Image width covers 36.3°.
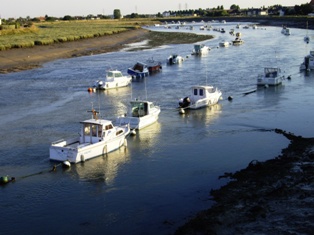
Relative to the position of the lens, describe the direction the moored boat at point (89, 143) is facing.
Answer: facing away from the viewer and to the right of the viewer

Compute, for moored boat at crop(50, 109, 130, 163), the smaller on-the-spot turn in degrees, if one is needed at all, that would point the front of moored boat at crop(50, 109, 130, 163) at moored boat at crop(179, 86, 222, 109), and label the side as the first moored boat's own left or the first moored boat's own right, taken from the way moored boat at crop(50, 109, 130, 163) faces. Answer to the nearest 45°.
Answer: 0° — it already faces it

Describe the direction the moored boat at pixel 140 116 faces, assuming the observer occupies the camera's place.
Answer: facing away from the viewer and to the right of the viewer

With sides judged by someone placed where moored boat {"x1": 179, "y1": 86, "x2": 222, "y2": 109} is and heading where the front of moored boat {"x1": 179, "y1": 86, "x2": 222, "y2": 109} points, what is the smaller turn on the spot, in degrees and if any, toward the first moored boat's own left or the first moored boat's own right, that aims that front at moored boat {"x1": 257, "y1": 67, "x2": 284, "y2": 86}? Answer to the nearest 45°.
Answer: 0° — it already faces it

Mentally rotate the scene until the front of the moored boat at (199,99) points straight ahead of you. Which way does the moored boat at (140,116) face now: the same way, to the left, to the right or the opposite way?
the same way

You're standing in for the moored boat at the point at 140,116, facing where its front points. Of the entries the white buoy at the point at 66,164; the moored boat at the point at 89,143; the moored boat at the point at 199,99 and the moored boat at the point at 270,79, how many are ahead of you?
2

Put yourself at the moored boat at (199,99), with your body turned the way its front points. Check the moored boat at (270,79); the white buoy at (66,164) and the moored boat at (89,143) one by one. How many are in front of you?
1

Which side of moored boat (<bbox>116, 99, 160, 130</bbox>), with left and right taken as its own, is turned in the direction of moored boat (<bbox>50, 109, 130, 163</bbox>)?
back

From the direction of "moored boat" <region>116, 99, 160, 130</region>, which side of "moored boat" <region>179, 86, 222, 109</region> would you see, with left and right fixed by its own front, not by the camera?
back

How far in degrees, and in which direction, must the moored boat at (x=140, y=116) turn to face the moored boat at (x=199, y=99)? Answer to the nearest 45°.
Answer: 0° — it already faces it

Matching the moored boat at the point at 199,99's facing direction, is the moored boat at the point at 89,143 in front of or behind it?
behind

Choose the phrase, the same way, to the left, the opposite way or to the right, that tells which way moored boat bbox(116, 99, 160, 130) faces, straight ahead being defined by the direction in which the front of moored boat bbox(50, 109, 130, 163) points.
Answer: the same way

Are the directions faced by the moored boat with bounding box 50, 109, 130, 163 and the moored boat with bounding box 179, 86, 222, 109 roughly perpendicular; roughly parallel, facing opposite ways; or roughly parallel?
roughly parallel

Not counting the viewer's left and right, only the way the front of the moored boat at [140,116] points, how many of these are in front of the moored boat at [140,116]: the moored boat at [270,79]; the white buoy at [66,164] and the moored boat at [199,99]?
2

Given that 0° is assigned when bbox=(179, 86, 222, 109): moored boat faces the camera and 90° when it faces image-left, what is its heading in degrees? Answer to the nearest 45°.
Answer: approximately 225°

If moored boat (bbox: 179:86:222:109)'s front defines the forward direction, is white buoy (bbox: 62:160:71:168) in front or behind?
behind

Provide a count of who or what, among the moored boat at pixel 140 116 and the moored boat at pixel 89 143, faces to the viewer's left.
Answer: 0
